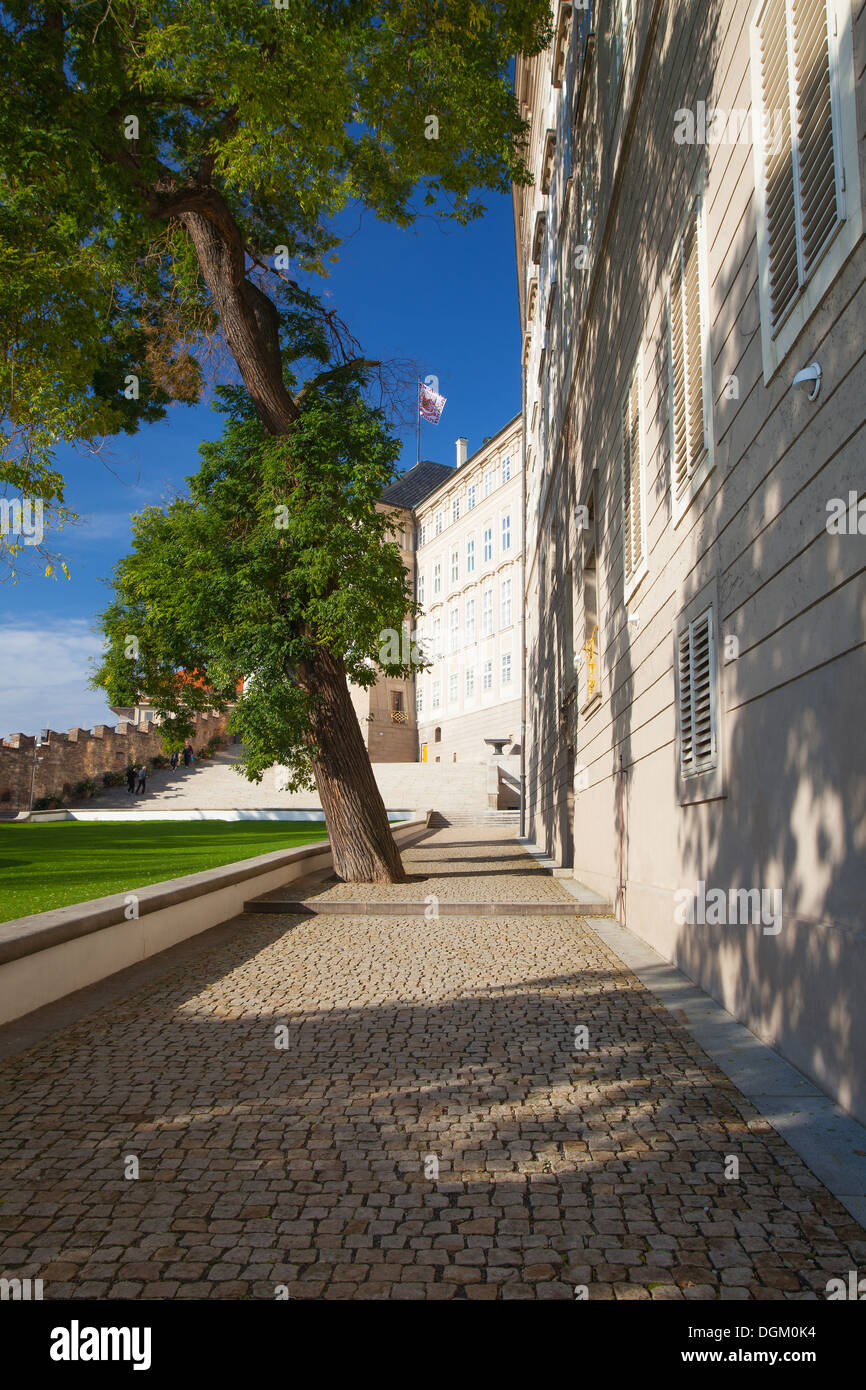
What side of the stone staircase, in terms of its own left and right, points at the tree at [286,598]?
front

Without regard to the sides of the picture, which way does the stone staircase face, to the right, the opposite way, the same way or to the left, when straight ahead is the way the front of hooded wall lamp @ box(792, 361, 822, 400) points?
to the left

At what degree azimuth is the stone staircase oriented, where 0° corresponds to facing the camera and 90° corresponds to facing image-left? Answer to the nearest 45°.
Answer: approximately 0°

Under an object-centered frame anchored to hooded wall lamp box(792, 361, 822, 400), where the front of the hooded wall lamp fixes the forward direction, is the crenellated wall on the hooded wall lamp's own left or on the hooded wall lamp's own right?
on the hooded wall lamp's own right

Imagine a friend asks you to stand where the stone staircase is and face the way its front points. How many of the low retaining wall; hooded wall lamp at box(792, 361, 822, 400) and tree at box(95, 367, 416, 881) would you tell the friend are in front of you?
3

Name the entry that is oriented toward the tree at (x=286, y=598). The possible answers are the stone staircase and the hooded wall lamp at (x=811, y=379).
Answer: the stone staircase

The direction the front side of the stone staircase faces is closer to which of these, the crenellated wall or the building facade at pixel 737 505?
the building facade

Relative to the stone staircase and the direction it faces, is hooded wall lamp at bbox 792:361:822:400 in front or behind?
in front

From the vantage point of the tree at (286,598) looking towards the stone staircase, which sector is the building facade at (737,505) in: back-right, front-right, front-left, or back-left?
back-right

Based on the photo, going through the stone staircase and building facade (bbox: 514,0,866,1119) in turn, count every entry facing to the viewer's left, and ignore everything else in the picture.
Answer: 1

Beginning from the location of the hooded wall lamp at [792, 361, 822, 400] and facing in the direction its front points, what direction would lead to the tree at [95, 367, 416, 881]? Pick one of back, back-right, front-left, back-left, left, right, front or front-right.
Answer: right

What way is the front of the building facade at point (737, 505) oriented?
to the viewer's left

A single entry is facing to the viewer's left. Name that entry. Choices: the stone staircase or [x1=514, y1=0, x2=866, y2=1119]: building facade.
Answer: the building facade

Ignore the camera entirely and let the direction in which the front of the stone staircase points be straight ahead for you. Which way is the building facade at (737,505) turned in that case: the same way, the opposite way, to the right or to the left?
to the right
